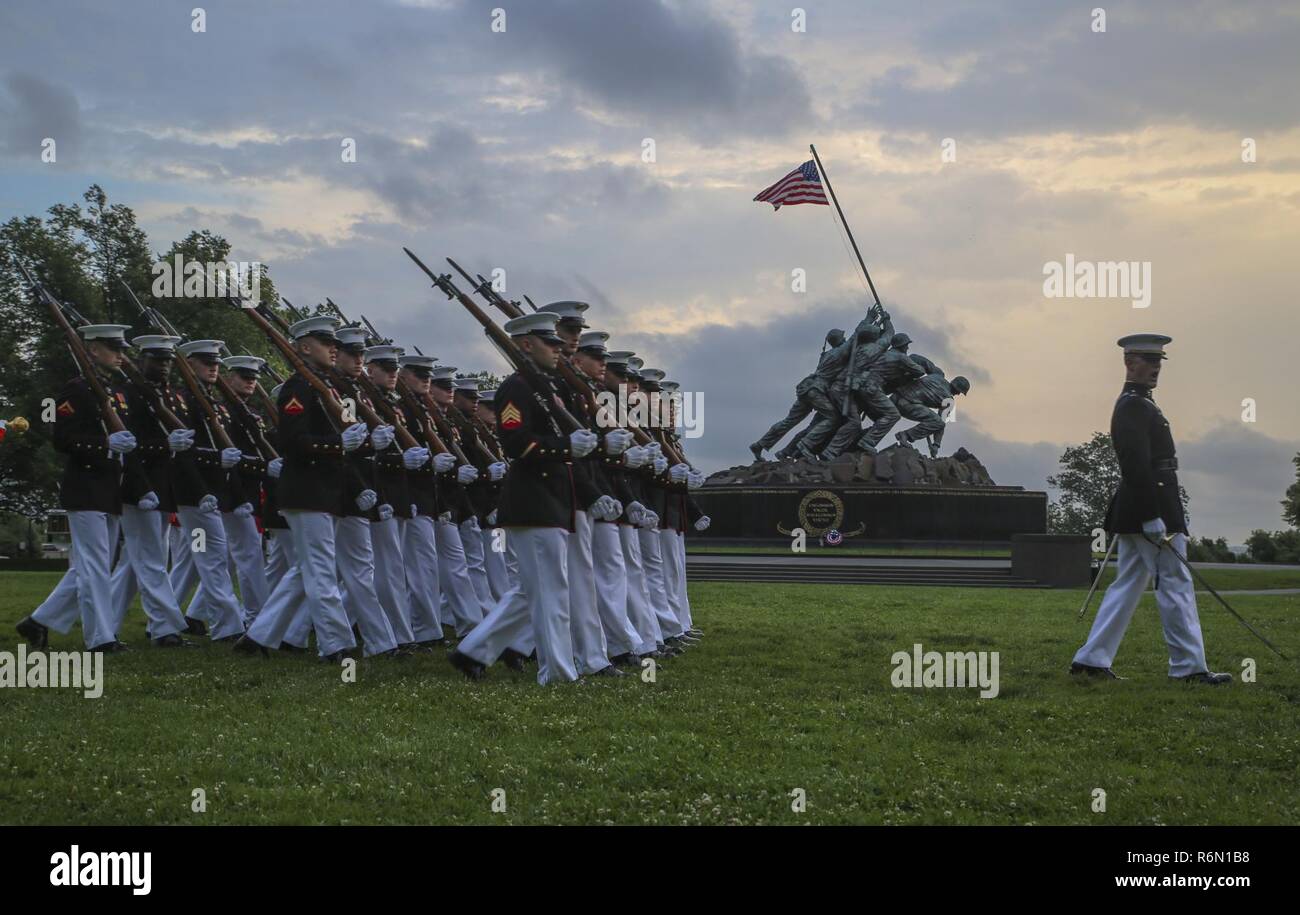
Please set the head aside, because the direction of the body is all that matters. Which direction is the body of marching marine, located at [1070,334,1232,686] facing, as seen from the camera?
to the viewer's right

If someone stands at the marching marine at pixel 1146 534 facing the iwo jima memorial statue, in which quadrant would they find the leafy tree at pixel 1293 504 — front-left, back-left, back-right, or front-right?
front-right

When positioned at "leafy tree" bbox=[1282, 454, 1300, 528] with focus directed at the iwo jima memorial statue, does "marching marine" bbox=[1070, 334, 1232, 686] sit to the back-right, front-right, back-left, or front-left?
front-left

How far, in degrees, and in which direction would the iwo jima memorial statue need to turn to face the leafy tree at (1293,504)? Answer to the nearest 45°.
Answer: approximately 45° to its left
